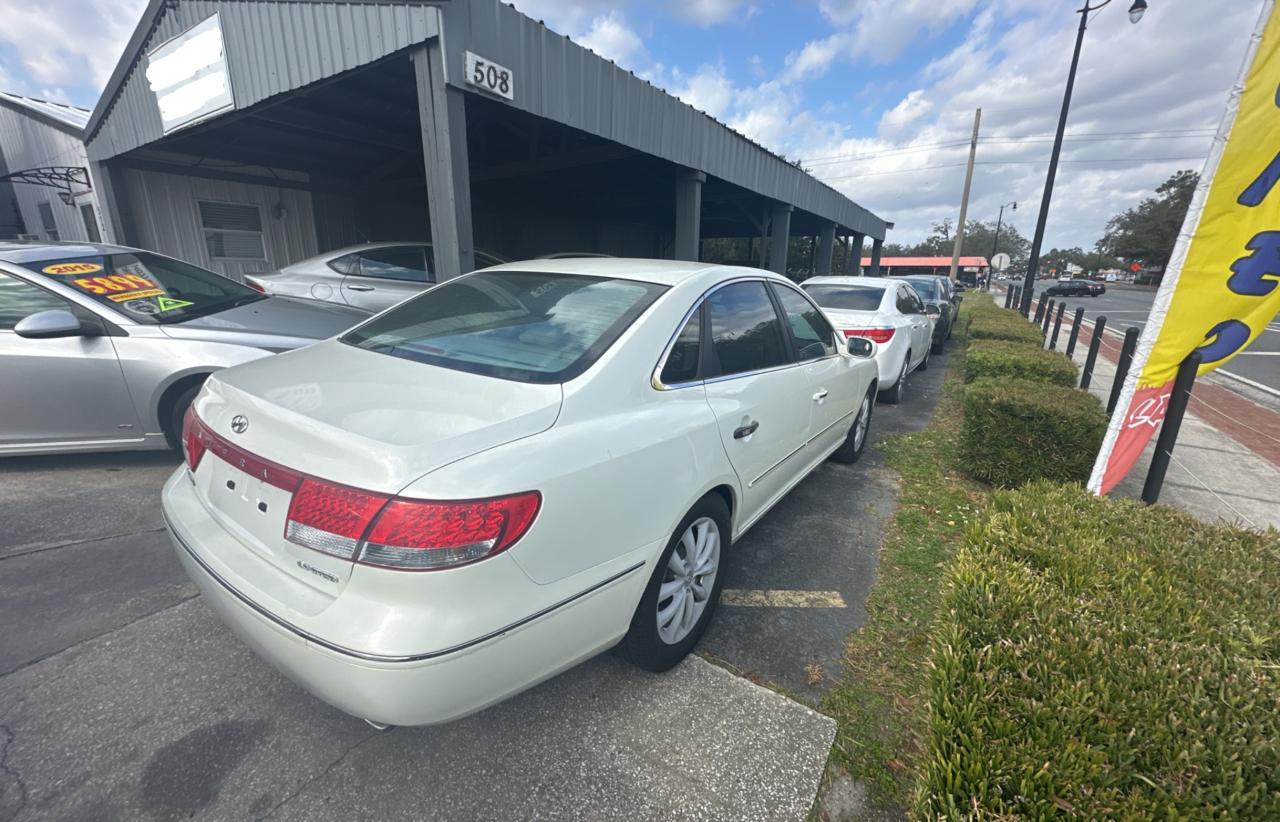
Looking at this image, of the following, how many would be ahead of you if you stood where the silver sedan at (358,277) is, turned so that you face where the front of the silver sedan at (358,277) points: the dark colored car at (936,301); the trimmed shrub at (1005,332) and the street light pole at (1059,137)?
3

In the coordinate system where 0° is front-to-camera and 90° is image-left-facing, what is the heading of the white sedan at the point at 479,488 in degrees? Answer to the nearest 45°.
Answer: approximately 225°

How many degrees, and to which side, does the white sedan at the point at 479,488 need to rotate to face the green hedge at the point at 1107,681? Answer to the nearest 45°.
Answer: approximately 90° to its right

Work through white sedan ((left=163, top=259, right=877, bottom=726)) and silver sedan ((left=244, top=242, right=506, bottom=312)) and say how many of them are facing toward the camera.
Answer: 0

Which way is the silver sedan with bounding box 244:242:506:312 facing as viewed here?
to the viewer's right

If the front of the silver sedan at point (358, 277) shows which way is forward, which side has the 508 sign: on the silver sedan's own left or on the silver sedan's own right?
on the silver sedan's own right

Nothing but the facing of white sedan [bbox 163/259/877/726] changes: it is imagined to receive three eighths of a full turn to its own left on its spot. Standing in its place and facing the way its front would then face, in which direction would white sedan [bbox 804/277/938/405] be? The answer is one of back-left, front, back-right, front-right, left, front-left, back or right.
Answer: back-right

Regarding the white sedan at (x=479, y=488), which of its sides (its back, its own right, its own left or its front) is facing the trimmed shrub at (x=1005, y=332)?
front

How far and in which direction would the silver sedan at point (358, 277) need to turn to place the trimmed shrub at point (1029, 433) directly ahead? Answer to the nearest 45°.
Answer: approximately 45° to its right

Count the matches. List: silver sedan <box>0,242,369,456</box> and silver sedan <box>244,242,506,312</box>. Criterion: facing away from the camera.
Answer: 0

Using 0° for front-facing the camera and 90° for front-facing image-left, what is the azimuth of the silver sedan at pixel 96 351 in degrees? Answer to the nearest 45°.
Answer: approximately 315°

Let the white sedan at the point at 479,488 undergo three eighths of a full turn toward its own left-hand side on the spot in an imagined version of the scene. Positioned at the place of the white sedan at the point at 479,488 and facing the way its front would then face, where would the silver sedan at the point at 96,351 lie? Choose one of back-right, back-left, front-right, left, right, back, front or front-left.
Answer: front-right

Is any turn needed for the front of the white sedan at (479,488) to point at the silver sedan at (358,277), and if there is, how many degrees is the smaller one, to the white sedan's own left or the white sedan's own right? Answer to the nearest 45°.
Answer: approximately 45° to the white sedan's own left
